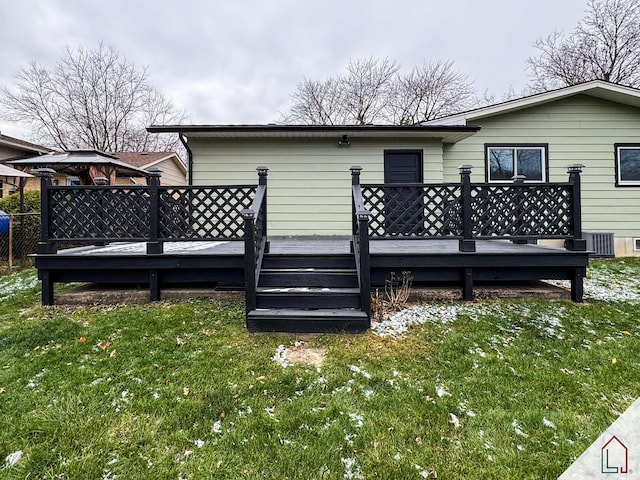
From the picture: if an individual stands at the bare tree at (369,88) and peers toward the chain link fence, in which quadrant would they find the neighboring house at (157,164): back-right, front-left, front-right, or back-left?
front-right

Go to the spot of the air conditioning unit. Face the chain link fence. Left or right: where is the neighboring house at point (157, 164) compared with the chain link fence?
right

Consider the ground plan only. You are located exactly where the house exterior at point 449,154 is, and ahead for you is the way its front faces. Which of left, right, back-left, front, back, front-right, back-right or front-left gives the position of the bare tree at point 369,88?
back

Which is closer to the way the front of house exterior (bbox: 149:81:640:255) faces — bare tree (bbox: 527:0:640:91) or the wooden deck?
the wooden deck

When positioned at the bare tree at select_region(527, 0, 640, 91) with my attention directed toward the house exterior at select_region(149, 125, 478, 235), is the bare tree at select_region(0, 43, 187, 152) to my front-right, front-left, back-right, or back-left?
front-right

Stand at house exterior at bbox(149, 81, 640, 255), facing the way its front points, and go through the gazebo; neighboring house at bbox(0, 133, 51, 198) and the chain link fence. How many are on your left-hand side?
3

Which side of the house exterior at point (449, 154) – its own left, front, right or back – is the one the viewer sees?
back

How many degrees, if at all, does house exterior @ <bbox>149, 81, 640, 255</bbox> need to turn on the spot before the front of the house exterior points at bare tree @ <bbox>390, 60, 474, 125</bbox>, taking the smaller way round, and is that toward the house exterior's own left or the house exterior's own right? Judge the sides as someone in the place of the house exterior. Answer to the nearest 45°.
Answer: approximately 180°

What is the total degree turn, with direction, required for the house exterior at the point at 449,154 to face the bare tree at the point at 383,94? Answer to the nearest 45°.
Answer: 0° — it already faces it
